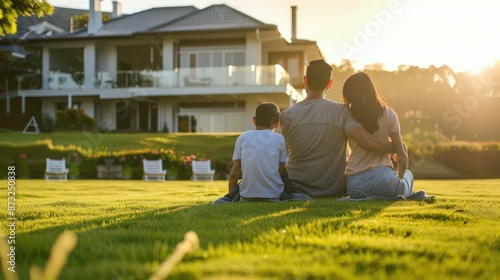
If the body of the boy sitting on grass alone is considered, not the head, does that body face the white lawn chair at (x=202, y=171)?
yes

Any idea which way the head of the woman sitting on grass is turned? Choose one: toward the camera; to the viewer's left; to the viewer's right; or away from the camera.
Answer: away from the camera

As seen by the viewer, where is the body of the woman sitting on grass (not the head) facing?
away from the camera

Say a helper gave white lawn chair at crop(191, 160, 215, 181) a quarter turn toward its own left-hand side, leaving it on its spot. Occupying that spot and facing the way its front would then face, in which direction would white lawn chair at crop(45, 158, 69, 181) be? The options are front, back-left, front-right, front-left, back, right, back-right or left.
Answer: back

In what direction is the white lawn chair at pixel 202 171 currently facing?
toward the camera

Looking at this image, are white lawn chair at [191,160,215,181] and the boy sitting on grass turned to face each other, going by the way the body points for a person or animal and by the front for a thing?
yes

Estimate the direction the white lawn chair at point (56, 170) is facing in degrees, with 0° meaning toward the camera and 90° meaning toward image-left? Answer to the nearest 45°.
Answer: approximately 0°

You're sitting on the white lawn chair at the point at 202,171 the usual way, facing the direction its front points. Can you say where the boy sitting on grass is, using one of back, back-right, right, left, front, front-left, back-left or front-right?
front

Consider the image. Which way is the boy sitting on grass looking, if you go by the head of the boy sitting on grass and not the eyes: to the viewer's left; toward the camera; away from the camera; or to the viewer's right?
away from the camera

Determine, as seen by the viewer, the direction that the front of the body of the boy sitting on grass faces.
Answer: away from the camera

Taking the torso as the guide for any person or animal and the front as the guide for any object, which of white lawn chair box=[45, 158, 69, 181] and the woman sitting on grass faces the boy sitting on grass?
the white lawn chair

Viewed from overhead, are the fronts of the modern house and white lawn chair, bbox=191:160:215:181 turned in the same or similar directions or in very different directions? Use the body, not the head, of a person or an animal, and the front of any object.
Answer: same or similar directions

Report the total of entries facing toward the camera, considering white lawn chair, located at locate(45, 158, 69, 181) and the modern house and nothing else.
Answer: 2

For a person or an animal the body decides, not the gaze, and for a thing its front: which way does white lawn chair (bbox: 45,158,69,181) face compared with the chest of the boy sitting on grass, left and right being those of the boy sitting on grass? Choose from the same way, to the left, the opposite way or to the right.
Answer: the opposite way

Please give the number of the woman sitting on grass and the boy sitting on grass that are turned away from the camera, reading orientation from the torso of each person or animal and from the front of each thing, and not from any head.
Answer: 2

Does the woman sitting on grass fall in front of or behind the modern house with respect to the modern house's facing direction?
in front

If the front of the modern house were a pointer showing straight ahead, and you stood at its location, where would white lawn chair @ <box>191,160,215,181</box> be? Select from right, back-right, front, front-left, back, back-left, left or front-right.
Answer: front

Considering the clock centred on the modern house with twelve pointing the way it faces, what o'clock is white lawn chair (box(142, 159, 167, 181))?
The white lawn chair is roughly at 12 o'clock from the modern house.

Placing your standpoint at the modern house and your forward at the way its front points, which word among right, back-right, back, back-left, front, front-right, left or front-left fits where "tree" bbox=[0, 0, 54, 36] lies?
front

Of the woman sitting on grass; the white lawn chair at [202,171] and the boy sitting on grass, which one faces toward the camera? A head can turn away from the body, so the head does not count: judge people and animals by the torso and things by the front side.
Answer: the white lawn chair
